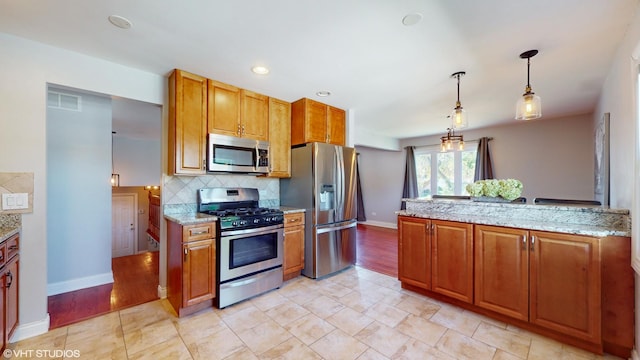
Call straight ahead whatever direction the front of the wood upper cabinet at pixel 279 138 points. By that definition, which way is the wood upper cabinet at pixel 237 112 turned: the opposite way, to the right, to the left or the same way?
the same way

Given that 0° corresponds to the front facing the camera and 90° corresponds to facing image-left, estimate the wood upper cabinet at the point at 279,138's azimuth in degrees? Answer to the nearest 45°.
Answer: approximately 315°

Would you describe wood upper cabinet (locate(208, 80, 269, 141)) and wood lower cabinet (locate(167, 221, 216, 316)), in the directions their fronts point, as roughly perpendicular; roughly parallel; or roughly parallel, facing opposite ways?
roughly parallel

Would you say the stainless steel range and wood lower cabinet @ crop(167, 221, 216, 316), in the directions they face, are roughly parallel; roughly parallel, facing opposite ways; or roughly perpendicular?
roughly parallel

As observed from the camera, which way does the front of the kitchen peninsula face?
facing the viewer and to the left of the viewer

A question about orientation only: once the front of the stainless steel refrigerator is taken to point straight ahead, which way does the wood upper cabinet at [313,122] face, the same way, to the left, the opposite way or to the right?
the same way

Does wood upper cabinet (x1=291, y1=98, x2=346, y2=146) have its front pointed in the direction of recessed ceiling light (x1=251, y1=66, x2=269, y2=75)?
no

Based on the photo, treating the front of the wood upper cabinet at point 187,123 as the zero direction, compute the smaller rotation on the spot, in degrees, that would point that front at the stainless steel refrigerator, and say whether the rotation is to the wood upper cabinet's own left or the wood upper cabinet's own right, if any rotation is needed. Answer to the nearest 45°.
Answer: approximately 45° to the wood upper cabinet's own left

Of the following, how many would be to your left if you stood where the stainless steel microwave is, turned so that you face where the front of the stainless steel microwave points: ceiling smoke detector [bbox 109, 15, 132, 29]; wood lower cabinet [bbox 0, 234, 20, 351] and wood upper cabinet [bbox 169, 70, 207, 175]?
0

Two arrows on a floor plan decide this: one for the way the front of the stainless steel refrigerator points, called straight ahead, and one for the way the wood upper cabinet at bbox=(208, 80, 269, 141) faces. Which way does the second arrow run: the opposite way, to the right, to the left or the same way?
the same way

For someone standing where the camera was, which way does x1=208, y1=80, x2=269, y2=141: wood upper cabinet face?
facing the viewer and to the right of the viewer

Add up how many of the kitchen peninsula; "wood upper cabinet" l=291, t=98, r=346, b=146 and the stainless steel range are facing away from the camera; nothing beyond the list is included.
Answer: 0

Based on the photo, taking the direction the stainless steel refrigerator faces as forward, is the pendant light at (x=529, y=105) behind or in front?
in front

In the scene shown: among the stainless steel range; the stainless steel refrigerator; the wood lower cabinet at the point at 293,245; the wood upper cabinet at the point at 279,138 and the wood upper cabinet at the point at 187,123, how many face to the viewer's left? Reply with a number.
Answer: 0
